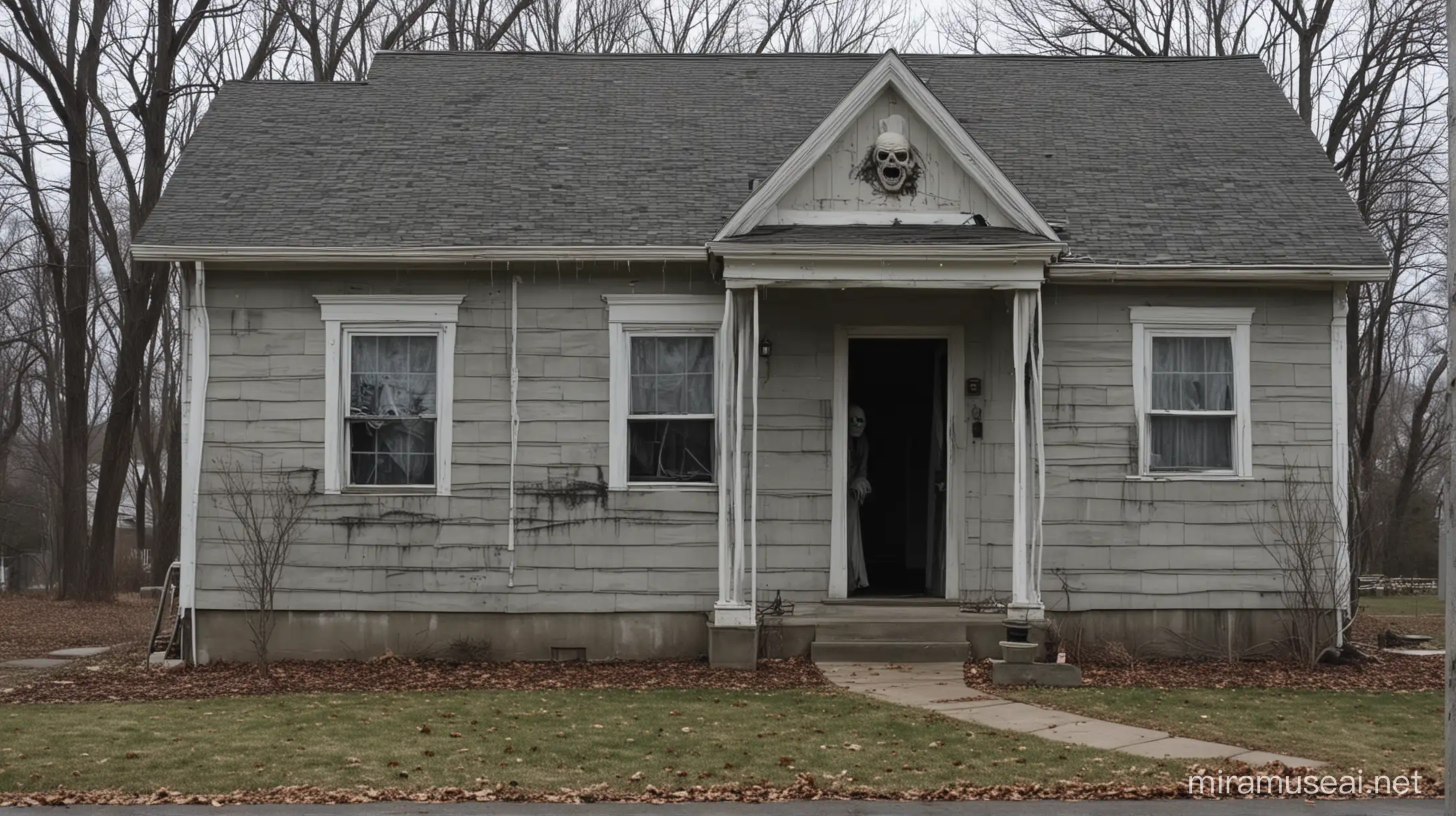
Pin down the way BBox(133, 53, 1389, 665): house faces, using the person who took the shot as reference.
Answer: facing the viewer

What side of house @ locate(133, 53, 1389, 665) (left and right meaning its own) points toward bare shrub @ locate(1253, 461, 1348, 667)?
left
